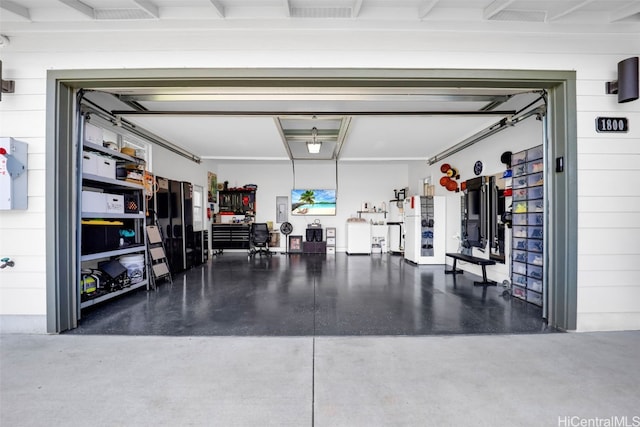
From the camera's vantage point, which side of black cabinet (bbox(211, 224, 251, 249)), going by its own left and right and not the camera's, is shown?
front

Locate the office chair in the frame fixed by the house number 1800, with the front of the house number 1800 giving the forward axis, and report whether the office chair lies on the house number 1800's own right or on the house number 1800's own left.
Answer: on the house number 1800's own right

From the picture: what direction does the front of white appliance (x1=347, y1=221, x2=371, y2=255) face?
toward the camera

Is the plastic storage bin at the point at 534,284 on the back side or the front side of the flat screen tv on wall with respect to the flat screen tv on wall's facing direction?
on the front side

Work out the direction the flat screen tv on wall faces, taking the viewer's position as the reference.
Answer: facing the viewer

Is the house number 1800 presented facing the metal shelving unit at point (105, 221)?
no

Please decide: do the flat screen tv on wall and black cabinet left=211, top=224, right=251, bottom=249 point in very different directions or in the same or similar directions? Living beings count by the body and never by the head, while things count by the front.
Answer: same or similar directions

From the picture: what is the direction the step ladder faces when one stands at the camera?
facing the viewer and to the right of the viewer
